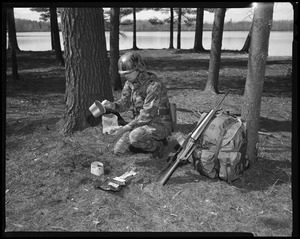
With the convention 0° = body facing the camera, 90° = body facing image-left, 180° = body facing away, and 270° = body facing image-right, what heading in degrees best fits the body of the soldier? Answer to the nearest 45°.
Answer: approximately 45°

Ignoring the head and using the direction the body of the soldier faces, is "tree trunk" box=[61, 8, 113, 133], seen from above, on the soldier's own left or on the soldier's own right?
on the soldier's own right

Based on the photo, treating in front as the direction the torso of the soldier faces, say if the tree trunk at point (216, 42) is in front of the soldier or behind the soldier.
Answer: behind

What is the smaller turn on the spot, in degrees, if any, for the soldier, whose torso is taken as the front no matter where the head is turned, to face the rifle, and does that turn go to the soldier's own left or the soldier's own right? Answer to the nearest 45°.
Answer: approximately 90° to the soldier's own left

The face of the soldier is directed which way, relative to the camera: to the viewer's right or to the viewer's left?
to the viewer's left

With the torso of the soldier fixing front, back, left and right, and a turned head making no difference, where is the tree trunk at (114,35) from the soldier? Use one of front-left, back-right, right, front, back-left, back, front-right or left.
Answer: back-right
